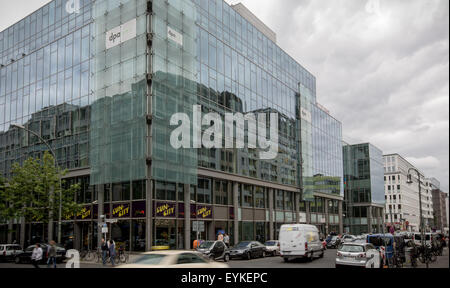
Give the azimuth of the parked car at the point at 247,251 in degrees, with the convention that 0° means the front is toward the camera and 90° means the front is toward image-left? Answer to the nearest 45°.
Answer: approximately 45°

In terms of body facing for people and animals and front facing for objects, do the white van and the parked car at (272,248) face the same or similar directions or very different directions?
very different directions

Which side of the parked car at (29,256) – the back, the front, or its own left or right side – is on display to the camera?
left

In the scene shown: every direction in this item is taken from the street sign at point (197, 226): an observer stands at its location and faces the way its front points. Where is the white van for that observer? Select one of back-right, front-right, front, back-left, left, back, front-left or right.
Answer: front-left

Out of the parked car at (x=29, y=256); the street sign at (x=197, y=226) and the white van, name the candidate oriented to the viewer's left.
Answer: the parked car

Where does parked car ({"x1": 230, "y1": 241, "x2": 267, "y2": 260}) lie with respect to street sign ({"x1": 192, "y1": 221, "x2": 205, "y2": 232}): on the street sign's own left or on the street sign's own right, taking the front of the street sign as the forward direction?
on the street sign's own left
